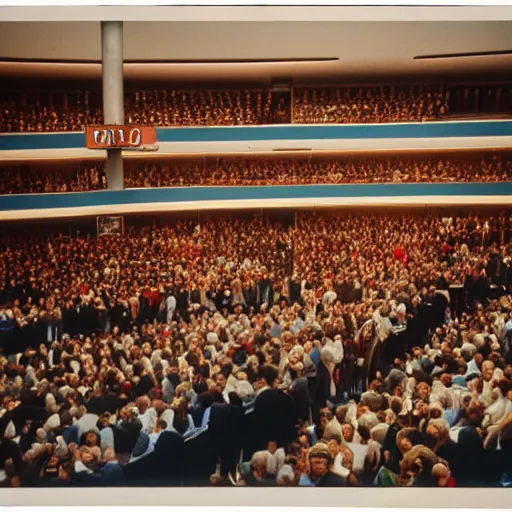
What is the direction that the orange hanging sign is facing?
toward the camera
